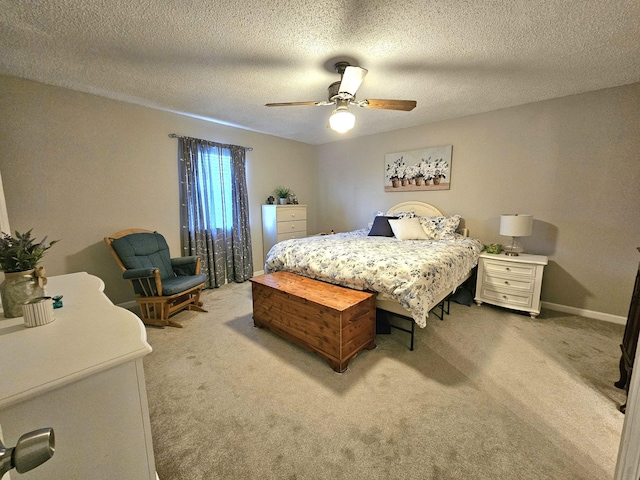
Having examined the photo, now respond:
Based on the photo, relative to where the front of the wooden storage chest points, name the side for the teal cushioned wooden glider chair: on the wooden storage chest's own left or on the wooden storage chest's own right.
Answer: on the wooden storage chest's own right

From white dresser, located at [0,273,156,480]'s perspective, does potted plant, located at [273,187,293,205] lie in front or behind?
in front

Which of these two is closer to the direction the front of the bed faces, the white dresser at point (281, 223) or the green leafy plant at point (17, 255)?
the green leafy plant

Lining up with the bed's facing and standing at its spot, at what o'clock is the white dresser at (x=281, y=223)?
The white dresser is roughly at 3 o'clock from the bed.

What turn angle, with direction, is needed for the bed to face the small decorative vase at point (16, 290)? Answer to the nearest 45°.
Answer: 0° — it already faces it

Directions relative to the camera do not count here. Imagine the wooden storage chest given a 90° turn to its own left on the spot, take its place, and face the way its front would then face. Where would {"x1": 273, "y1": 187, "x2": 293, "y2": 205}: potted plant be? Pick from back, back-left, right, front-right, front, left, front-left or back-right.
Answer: back-left

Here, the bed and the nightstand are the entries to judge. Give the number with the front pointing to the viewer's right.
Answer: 0

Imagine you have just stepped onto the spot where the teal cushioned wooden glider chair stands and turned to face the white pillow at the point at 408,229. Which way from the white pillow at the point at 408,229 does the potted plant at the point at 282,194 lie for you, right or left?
left

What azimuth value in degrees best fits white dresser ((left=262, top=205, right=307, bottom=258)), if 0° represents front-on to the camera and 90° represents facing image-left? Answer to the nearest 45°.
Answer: approximately 315°

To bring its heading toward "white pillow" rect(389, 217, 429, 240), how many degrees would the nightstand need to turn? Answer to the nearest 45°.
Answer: approximately 45° to its right
